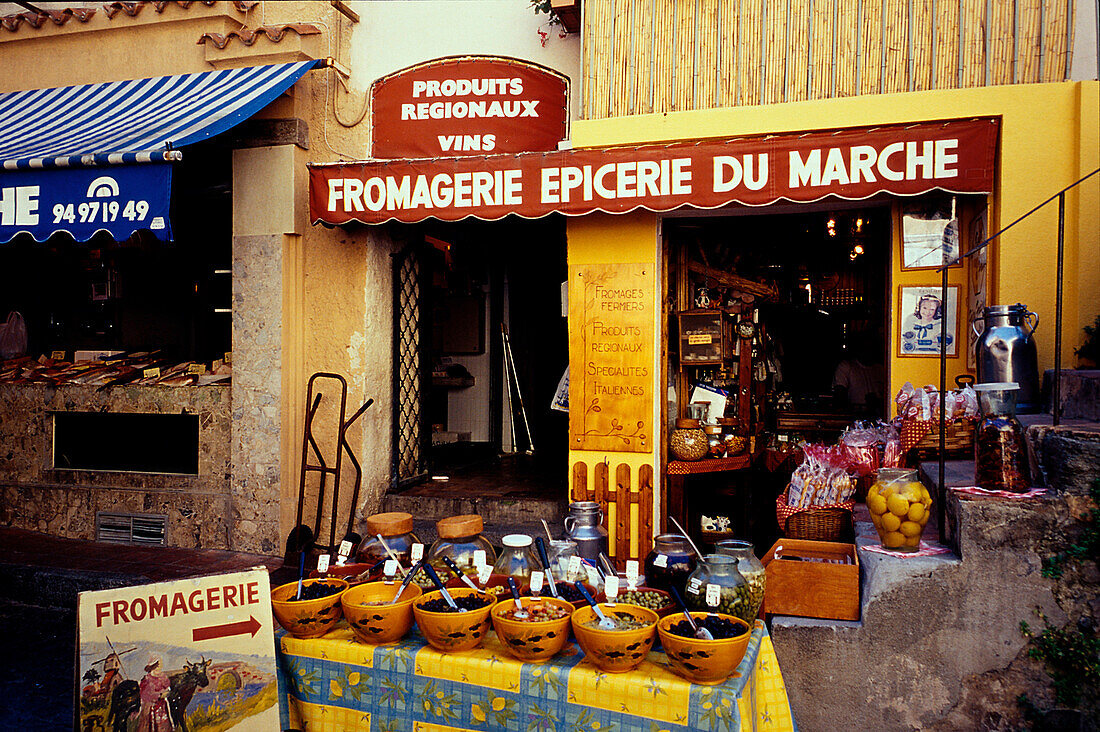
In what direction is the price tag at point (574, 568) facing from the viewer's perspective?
toward the camera

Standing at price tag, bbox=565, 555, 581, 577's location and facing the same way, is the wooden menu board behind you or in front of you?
behind

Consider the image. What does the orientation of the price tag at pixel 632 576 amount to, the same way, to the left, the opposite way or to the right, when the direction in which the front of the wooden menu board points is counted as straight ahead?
the same way

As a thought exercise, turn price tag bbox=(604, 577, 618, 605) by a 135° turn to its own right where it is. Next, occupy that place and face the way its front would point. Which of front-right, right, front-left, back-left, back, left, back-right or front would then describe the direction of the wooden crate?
right

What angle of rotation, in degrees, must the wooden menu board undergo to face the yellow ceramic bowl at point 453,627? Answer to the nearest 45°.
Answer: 0° — it already faces it

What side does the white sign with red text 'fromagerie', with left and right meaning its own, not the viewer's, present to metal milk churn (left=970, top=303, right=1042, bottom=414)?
left

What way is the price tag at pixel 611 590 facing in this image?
toward the camera

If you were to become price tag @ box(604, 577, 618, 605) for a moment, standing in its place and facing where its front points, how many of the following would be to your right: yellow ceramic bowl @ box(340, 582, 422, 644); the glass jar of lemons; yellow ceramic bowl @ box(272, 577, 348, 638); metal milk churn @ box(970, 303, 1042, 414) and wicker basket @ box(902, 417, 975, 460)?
2

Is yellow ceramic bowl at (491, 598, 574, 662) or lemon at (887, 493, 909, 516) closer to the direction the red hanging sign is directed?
the yellow ceramic bowl

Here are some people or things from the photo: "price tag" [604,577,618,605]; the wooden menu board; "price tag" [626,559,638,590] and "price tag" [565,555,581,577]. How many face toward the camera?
4

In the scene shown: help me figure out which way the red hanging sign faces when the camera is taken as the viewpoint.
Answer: facing the viewer
